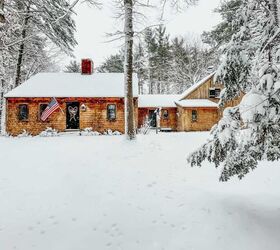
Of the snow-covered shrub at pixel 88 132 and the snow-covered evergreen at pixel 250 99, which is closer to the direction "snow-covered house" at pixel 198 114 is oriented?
the snow-covered evergreen

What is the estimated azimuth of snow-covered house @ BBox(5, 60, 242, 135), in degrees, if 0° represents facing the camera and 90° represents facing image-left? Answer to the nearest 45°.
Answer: approximately 0°

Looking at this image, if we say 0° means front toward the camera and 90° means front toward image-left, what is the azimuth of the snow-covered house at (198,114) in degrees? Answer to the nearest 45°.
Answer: approximately 0°

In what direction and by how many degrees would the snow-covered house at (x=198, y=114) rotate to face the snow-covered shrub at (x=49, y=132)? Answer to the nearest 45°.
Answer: approximately 45° to its right

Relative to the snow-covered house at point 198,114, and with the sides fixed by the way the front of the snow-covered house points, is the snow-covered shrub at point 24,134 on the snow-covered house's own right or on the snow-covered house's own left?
on the snow-covered house's own right

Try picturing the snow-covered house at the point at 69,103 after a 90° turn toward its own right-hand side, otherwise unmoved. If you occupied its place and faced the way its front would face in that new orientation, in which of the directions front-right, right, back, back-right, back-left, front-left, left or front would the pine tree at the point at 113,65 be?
right

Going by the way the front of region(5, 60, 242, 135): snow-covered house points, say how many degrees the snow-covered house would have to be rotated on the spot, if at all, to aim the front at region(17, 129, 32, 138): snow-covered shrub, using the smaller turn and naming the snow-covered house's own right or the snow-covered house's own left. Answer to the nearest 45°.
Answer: approximately 90° to the snow-covered house's own right
